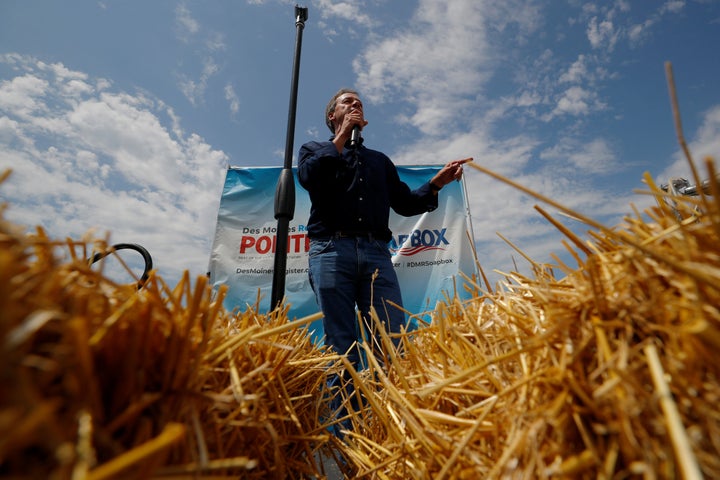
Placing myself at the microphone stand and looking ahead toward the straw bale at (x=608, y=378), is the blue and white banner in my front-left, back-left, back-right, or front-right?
back-left

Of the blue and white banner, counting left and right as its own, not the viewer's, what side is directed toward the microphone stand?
front

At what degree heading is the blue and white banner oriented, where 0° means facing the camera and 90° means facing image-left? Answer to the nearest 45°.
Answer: approximately 0°

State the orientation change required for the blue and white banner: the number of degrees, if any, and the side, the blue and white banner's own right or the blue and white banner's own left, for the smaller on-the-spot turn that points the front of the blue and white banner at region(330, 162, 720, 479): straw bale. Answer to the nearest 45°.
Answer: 0° — it already faces it
